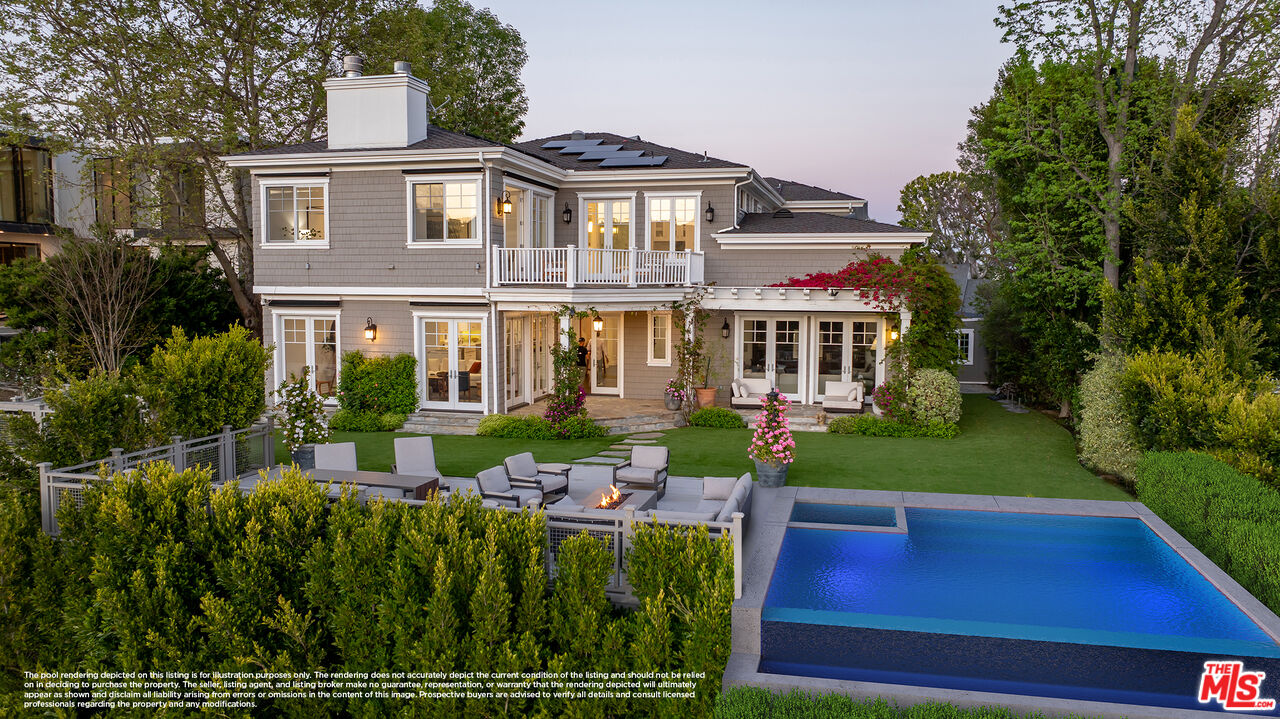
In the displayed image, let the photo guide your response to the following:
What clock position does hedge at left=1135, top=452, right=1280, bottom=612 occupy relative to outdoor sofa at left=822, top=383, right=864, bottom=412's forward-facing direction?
The hedge is roughly at 11 o'clock from the outdoor sofa.

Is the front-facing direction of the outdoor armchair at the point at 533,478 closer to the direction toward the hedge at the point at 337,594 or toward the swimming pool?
the swimming pool

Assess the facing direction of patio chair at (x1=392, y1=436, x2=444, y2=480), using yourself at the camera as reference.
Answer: facing the viewer

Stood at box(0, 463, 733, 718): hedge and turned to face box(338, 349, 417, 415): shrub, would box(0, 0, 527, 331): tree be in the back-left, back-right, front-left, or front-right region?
front-left

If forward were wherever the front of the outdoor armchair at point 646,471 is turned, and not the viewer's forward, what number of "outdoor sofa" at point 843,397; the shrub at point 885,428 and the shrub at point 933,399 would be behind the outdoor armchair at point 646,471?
3

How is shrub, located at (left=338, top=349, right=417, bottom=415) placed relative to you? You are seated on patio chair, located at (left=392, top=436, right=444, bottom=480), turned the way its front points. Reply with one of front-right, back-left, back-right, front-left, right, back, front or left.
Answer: back

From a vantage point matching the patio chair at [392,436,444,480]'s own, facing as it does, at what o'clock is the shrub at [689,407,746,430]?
The shrub is roughly at 8 o'clock from the patio chair.

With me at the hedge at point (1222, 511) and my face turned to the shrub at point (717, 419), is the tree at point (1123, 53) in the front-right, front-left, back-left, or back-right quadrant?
front-right

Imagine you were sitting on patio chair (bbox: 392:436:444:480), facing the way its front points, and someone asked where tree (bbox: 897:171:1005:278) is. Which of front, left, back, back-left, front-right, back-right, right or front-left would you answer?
back-left

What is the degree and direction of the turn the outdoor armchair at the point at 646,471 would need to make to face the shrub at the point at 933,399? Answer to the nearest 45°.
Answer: approximately 180°

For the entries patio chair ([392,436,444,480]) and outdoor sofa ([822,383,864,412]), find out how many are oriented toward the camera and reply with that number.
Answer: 2

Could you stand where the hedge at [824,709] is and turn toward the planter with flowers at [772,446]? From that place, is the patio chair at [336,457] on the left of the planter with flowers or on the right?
left

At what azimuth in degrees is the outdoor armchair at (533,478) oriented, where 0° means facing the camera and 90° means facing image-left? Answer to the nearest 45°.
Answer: approximately 315°

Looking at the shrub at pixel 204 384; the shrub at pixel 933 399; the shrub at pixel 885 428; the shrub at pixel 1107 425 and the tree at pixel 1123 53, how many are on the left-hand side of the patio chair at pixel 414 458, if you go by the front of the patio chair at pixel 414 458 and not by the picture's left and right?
4

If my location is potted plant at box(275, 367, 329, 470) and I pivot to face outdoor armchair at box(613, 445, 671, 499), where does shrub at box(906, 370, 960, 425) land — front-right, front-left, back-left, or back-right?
front-left

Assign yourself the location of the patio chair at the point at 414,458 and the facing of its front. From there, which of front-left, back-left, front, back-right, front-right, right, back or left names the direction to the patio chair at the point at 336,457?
right

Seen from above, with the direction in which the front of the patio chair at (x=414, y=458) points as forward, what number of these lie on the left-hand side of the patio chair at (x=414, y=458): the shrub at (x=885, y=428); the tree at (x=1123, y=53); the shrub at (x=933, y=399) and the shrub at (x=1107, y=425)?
4
